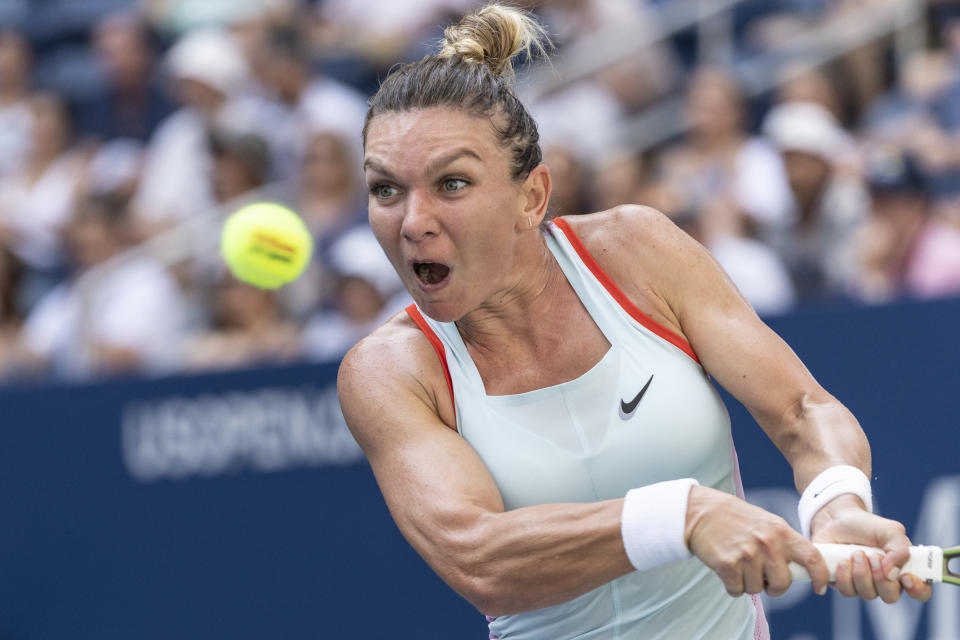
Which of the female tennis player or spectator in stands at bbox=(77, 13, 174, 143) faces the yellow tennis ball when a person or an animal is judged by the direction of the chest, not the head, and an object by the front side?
the spectator in stands

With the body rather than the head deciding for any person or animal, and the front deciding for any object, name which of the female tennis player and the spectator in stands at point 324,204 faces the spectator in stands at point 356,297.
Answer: the spectator in stands at point 324,204

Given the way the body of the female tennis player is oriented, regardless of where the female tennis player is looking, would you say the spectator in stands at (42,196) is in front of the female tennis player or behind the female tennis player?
behind

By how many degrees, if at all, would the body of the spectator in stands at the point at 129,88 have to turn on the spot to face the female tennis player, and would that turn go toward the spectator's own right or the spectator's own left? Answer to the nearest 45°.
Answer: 0° — they already face them

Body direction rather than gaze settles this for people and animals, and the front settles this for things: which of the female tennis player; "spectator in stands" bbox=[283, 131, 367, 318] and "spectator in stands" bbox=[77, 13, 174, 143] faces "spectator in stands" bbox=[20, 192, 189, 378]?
"spectator in stands" bbox=[77, 13, 174, 143]

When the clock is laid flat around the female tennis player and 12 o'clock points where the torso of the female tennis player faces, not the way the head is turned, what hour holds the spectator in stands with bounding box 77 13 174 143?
The spectator in stands is roughly at 5 o'clock from the female tennis player.

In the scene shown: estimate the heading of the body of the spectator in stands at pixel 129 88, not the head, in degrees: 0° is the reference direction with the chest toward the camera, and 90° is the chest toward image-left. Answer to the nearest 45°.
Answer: approximately 0°

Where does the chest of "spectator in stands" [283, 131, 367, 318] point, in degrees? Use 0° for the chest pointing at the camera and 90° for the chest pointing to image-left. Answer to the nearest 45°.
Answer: approximately 0°

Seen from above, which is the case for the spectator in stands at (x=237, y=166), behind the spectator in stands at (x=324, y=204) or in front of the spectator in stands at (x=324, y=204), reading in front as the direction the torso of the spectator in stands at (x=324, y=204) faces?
behind

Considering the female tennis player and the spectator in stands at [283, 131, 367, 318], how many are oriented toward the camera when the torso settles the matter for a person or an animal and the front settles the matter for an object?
2
